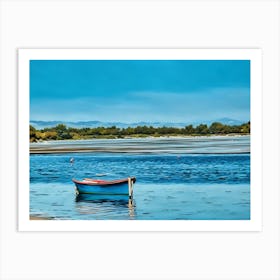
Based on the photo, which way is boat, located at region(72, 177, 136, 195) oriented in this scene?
to the viewer's left
